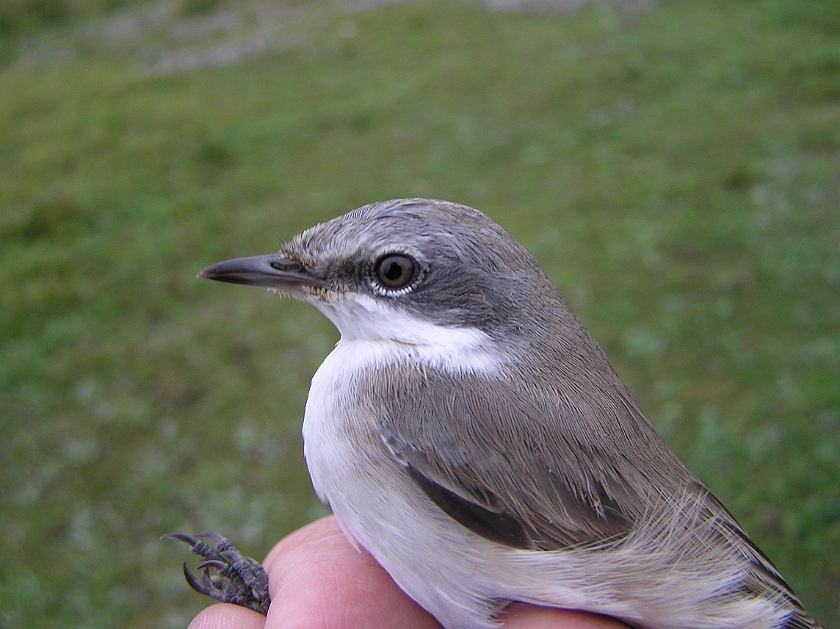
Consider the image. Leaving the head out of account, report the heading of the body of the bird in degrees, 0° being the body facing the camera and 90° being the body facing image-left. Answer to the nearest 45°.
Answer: approximately 90°
